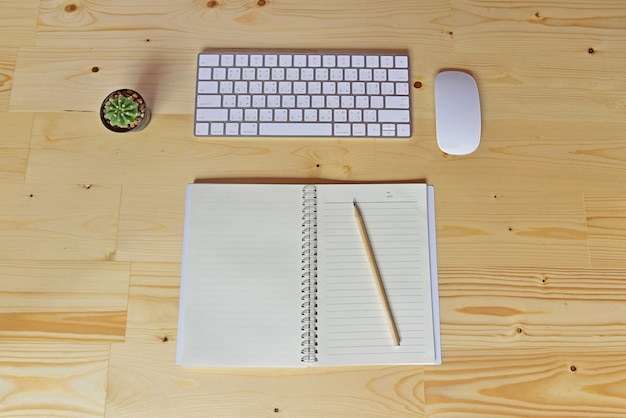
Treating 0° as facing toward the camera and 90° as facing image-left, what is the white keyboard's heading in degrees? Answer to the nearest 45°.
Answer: approximately 0°

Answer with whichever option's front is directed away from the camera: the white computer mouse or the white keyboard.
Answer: the white computer mouse

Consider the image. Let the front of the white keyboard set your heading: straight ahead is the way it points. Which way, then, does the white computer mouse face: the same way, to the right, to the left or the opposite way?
the opposite way

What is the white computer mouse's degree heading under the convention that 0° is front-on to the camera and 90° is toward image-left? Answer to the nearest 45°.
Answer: approximately 180°

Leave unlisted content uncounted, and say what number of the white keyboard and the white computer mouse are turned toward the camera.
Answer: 1
